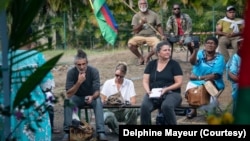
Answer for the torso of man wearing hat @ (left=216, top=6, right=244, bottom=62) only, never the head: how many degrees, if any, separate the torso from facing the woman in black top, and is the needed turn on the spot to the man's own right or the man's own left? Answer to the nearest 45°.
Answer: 0° — they already face them

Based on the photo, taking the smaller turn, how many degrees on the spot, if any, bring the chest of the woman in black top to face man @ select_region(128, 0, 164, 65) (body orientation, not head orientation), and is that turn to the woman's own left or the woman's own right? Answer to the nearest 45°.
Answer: approximately 180°

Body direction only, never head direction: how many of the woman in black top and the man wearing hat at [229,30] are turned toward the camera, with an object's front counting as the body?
2

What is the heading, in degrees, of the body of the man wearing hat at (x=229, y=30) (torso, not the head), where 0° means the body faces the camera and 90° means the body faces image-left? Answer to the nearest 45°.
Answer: approximately 0°

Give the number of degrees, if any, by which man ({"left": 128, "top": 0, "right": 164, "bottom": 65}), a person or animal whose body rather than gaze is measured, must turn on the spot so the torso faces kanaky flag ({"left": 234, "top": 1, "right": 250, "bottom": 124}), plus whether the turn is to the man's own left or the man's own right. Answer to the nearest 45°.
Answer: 0° — they already face it

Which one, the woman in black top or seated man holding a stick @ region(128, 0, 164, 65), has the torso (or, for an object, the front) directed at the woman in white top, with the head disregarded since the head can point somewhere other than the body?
the seated man holding a stick

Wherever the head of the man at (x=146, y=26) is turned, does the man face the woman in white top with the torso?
yes

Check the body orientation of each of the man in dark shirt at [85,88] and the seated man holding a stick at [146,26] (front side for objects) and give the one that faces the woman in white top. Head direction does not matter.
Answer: the seated man holding a stick

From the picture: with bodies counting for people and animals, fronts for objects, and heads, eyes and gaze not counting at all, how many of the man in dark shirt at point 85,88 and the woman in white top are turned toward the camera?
2
